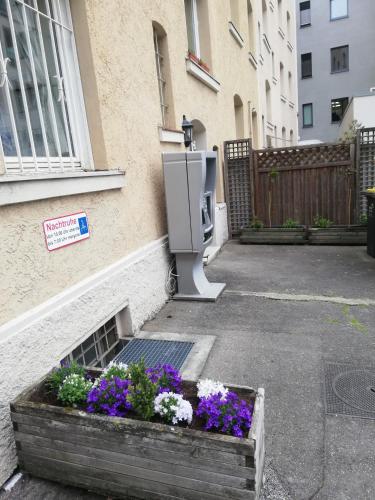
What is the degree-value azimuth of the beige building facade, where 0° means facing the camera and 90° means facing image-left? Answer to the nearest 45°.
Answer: approximately 315°

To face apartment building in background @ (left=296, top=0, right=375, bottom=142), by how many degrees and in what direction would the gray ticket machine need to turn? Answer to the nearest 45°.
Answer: approximately 45° to its left

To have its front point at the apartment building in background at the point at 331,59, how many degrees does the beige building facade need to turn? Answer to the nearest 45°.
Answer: approximately 90° to its left

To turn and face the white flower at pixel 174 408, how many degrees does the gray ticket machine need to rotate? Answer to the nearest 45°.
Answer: approximately 90° to its right

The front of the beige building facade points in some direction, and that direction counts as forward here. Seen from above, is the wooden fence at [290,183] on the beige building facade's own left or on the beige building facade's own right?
on the beige building facade's own left

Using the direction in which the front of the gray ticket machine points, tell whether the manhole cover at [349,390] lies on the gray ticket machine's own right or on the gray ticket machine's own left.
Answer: on the gray ticket machine's own right

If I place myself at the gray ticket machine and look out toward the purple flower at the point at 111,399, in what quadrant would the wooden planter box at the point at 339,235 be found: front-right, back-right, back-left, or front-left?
back-left

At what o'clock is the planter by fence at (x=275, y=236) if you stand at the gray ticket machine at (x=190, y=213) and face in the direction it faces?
The planter by fence is roughly at 10 o'clock from the gray ticket machine.

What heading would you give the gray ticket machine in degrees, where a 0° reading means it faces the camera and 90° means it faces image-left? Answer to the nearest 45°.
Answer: approximately 270°

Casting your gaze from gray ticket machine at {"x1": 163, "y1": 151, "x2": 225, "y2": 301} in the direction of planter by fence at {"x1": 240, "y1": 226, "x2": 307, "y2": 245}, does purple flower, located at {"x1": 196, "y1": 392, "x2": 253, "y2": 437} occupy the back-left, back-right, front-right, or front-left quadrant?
back-right
